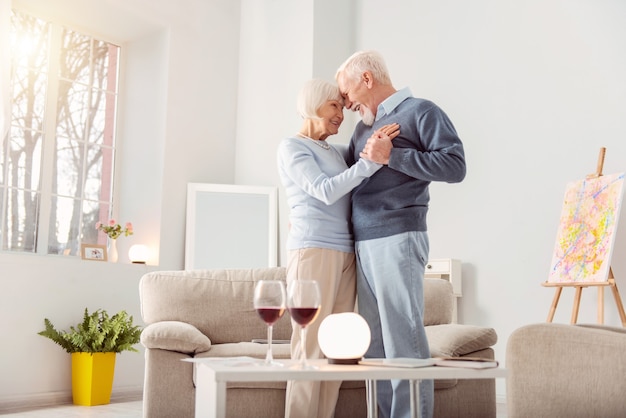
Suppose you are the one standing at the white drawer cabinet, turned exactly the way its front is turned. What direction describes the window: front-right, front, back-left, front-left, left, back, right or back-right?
front-right

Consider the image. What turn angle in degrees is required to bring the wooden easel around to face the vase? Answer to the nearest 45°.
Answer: approximately 45° to its right

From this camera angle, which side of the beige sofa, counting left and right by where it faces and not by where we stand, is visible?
front

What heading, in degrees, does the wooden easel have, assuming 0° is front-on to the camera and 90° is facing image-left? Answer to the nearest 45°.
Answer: approximately 45°

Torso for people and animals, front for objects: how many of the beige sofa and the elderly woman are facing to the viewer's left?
0

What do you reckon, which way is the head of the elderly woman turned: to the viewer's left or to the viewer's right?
to the viewer's right

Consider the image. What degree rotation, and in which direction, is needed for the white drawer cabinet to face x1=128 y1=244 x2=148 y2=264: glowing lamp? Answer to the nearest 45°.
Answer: approximately 45° to its right

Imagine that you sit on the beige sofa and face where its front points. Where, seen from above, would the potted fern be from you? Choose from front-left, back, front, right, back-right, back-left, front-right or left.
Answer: back-right

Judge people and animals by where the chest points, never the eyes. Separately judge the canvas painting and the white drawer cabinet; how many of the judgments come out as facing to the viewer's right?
0

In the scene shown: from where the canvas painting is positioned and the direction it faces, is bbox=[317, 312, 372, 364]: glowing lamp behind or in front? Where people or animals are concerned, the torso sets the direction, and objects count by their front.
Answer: in front

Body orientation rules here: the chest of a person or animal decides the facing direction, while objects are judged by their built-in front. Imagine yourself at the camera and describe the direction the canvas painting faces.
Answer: facing the viewer and to the left of the viewer

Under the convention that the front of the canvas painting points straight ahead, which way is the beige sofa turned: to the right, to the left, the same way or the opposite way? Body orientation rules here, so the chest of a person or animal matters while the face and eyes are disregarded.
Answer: to the left

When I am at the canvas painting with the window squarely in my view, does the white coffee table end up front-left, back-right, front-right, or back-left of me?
front-left

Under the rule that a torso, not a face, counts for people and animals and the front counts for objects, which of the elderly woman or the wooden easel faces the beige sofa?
the wooden easel
